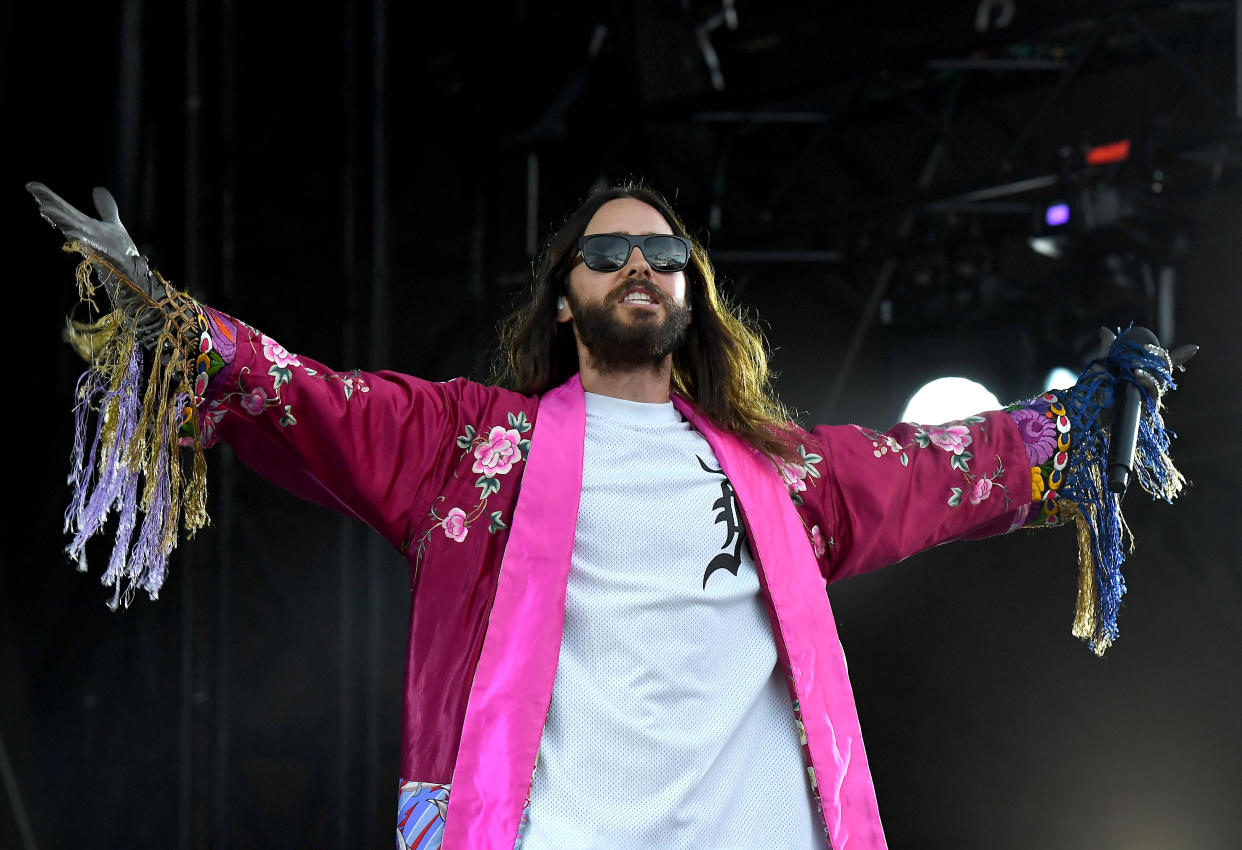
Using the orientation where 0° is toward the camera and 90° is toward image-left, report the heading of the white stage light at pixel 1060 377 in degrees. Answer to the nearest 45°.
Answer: approximately 0°

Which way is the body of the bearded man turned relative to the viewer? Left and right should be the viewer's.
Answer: facing the viewer

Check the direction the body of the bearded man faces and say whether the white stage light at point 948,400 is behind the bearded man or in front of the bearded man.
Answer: behind

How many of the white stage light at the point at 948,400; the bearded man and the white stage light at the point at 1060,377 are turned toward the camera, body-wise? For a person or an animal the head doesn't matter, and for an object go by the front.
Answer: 3

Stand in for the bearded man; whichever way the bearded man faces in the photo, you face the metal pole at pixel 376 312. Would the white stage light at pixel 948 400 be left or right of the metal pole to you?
right

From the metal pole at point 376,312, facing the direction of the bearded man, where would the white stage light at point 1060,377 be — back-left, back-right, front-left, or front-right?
front-left

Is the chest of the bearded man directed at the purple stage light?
no

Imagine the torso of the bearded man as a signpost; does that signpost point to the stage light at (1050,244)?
no

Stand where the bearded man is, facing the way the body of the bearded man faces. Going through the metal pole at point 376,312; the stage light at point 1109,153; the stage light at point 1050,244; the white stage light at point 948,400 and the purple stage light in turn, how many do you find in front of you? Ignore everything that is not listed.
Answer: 0

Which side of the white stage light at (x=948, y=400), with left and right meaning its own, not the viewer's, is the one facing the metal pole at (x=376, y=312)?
right

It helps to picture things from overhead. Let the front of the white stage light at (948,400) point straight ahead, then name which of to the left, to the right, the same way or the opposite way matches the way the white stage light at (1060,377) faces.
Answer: the same way

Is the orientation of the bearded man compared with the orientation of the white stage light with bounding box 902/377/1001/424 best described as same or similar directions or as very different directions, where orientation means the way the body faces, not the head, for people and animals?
same or similar directions

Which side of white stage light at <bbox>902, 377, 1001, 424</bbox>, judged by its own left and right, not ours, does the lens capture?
front
